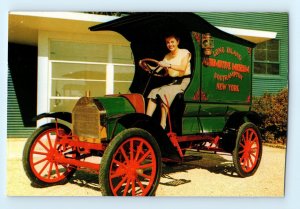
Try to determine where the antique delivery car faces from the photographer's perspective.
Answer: facing the viewer and to the left of the viewer
